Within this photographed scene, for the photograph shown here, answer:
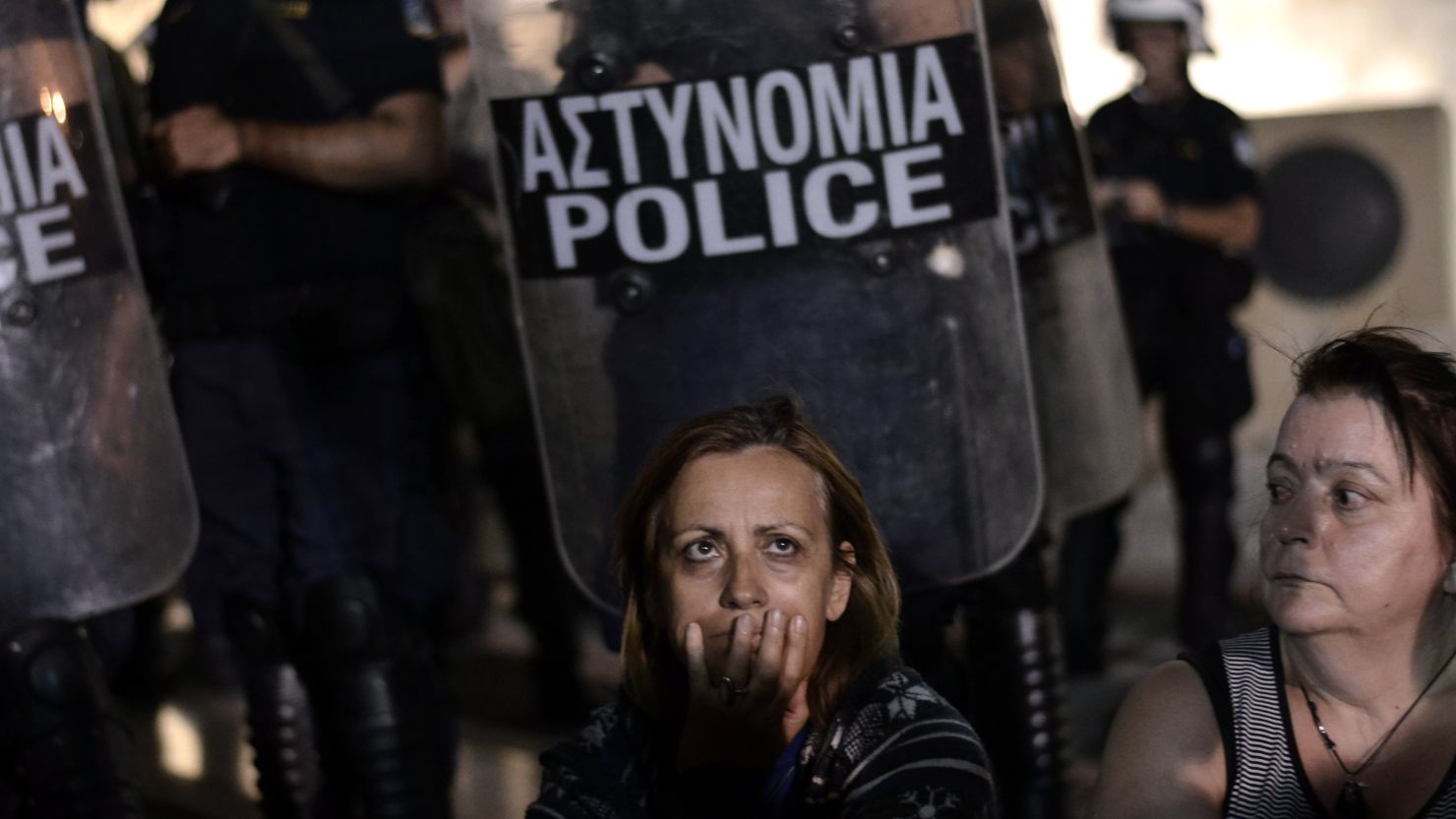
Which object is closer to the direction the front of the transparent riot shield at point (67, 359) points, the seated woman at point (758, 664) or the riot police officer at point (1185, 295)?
the seated woman

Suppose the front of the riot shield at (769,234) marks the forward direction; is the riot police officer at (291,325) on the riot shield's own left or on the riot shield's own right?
on the riot shield's own right

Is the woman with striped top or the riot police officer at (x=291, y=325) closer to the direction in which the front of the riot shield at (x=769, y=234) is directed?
the woman with striped top

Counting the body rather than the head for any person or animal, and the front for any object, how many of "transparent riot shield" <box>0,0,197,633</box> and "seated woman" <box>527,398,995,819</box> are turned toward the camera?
2

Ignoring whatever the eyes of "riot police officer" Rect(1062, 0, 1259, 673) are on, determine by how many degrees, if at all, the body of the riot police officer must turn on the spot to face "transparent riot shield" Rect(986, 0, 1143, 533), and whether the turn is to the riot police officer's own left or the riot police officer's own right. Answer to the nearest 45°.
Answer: approximately 45° to the riot police officer's own left

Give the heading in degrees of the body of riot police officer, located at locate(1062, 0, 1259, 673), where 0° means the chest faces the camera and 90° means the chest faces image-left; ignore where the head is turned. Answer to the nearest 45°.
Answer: approximately 45°

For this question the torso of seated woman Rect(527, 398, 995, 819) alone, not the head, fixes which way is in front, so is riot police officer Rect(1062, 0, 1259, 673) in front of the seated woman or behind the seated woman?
behind

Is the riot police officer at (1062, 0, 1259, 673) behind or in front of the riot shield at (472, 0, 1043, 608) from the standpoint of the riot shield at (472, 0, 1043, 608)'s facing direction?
behind

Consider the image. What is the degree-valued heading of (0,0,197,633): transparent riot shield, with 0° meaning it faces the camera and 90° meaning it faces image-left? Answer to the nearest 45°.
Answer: approximately 0°

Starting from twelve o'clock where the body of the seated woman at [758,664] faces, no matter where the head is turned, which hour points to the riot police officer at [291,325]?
The riot police officer is roughly at 5 o'clock from the seated woman.
